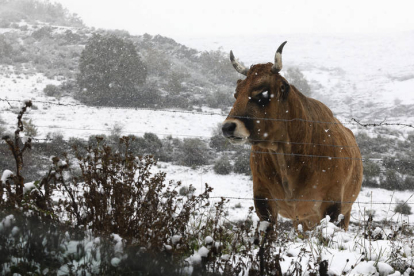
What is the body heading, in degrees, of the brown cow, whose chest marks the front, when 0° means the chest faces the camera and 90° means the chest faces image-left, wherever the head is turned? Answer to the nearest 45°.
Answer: approximately 45°

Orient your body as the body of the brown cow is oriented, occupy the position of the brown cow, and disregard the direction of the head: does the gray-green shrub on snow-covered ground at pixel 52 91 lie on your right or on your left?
on your right

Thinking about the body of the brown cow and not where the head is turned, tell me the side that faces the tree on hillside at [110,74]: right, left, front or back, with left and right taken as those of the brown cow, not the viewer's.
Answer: right

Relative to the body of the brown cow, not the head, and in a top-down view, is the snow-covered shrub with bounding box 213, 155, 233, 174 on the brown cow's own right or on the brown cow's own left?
on the brown cow's own right
